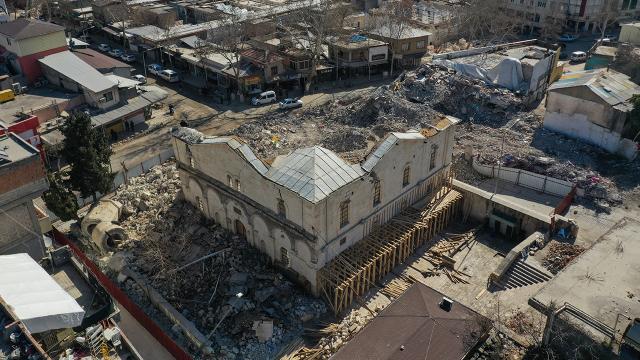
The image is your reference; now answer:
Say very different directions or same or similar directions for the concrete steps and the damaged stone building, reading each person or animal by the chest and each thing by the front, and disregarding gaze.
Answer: same or similar directions

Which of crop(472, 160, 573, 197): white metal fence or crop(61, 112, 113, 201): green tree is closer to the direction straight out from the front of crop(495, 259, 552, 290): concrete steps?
the green tree

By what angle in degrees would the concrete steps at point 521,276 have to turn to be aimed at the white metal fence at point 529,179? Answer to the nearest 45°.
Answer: approximately 135° to its right

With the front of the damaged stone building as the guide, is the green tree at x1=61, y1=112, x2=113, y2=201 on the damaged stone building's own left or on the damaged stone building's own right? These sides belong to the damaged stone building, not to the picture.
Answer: on the damaged stone building's own right

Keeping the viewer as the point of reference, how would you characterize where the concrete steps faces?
facing the viewer and to the left of the viewer

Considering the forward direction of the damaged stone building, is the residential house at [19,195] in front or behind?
in front

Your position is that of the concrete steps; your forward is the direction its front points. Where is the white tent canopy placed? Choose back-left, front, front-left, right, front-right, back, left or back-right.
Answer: front

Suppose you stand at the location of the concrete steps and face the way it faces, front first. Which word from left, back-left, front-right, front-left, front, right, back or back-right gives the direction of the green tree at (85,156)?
front-right

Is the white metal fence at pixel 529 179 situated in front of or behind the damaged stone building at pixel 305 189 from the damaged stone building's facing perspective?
behind

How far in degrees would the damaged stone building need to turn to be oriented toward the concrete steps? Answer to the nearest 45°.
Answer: approximately 135° to its left

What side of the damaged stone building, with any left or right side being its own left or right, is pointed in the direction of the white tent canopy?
front

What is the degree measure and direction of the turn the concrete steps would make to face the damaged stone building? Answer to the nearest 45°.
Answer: approximately 45° to its right

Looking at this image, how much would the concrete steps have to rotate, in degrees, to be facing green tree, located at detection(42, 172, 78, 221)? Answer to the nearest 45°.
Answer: approximately 45° to its right

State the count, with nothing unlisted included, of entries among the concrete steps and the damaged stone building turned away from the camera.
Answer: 0
